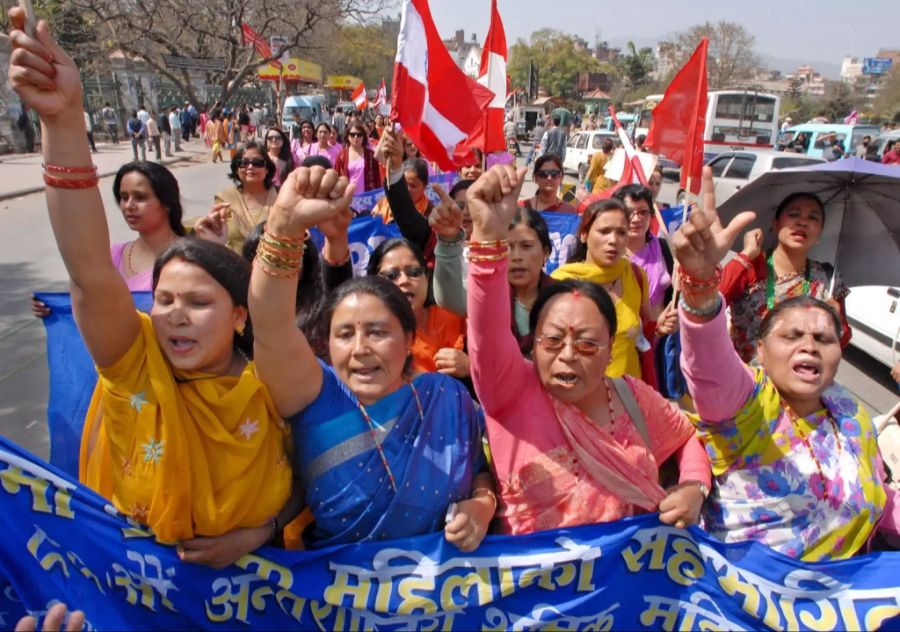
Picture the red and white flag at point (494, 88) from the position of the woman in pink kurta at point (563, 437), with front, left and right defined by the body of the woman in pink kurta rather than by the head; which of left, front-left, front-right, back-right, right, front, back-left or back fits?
back

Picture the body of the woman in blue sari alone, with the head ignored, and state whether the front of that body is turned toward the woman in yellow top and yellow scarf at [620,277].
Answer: no

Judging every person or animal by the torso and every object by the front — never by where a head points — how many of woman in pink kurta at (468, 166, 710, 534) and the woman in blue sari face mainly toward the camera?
2

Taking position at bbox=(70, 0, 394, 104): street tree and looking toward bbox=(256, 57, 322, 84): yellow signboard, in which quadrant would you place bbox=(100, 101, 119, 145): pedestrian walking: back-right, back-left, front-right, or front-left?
back-left

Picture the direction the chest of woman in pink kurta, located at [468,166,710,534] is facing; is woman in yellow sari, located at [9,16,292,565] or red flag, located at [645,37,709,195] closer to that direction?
the woman in yellow sari

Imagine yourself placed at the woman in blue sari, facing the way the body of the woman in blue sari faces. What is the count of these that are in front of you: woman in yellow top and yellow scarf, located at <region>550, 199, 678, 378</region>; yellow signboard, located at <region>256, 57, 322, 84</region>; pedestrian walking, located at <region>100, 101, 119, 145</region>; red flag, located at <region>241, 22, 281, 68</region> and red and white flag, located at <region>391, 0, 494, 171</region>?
0

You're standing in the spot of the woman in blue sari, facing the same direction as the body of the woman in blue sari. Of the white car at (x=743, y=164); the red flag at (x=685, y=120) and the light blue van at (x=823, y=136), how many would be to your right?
0

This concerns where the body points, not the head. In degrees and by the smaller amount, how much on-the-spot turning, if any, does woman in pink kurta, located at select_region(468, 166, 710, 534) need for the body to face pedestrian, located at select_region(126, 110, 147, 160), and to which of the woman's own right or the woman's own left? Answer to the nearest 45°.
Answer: approximately 135° to the woman's own right

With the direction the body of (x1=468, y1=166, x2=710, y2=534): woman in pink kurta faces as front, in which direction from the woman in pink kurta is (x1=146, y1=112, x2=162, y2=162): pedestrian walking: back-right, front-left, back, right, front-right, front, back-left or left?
back-right

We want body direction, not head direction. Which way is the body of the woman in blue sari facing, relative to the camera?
toward the camera

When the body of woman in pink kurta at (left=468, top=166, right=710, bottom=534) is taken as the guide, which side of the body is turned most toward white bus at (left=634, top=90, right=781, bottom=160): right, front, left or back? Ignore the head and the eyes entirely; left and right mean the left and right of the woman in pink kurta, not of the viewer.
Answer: back

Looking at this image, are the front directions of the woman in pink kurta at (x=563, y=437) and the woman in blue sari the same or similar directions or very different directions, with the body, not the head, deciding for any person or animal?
same or similar directions

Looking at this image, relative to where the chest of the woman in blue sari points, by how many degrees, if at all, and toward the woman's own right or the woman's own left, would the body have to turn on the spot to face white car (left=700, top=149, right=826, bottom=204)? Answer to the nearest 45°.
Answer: approximately 135° to the woman's own left

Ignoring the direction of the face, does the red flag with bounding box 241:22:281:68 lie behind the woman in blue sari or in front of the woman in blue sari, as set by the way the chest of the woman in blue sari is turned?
behind

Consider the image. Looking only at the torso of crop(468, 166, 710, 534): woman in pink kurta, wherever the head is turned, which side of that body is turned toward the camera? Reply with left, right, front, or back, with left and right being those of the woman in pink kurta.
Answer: front

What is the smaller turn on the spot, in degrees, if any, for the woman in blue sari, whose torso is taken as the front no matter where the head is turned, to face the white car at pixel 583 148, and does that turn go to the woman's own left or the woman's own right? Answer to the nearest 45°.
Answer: approximately 180°

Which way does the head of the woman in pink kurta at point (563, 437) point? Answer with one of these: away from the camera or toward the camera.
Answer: toward the camera
